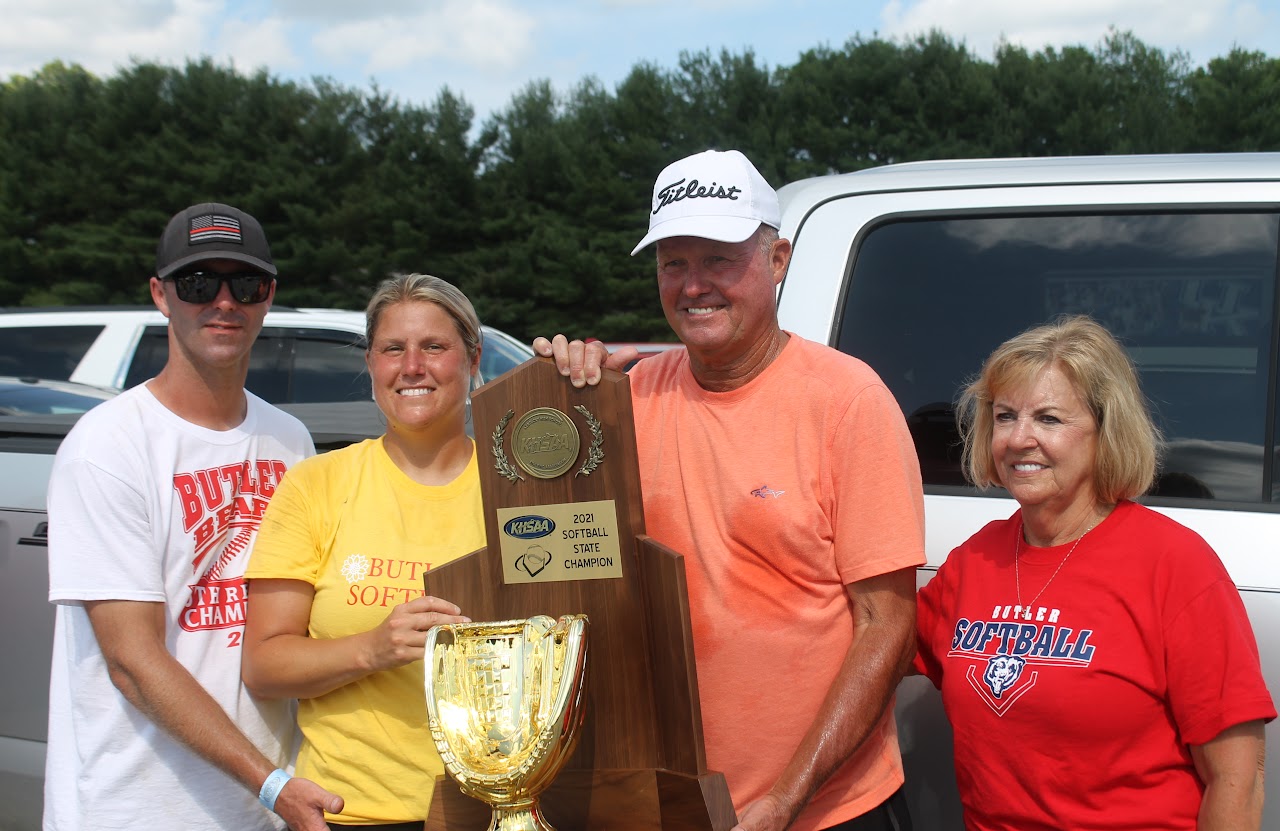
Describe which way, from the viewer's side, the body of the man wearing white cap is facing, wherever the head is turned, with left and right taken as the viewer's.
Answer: facing the viewer and to the left of the viewer

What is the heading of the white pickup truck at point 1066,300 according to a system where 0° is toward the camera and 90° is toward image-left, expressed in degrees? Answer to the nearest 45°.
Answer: approximately 270°

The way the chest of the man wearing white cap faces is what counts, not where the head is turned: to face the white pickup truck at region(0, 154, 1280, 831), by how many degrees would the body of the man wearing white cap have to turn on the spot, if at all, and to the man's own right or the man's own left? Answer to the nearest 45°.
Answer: approximately 180°

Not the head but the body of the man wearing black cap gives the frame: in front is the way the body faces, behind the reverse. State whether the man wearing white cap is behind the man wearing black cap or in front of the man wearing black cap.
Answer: in front

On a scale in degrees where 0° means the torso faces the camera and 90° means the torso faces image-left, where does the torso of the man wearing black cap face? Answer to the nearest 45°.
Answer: approximately 315°

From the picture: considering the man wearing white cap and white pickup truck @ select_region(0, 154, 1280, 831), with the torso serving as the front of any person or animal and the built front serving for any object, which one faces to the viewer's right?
the white pickup truck

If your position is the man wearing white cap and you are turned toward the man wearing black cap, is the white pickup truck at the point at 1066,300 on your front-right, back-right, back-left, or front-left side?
back-right

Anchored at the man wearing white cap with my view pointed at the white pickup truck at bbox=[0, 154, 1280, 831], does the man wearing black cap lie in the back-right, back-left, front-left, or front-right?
back-left
